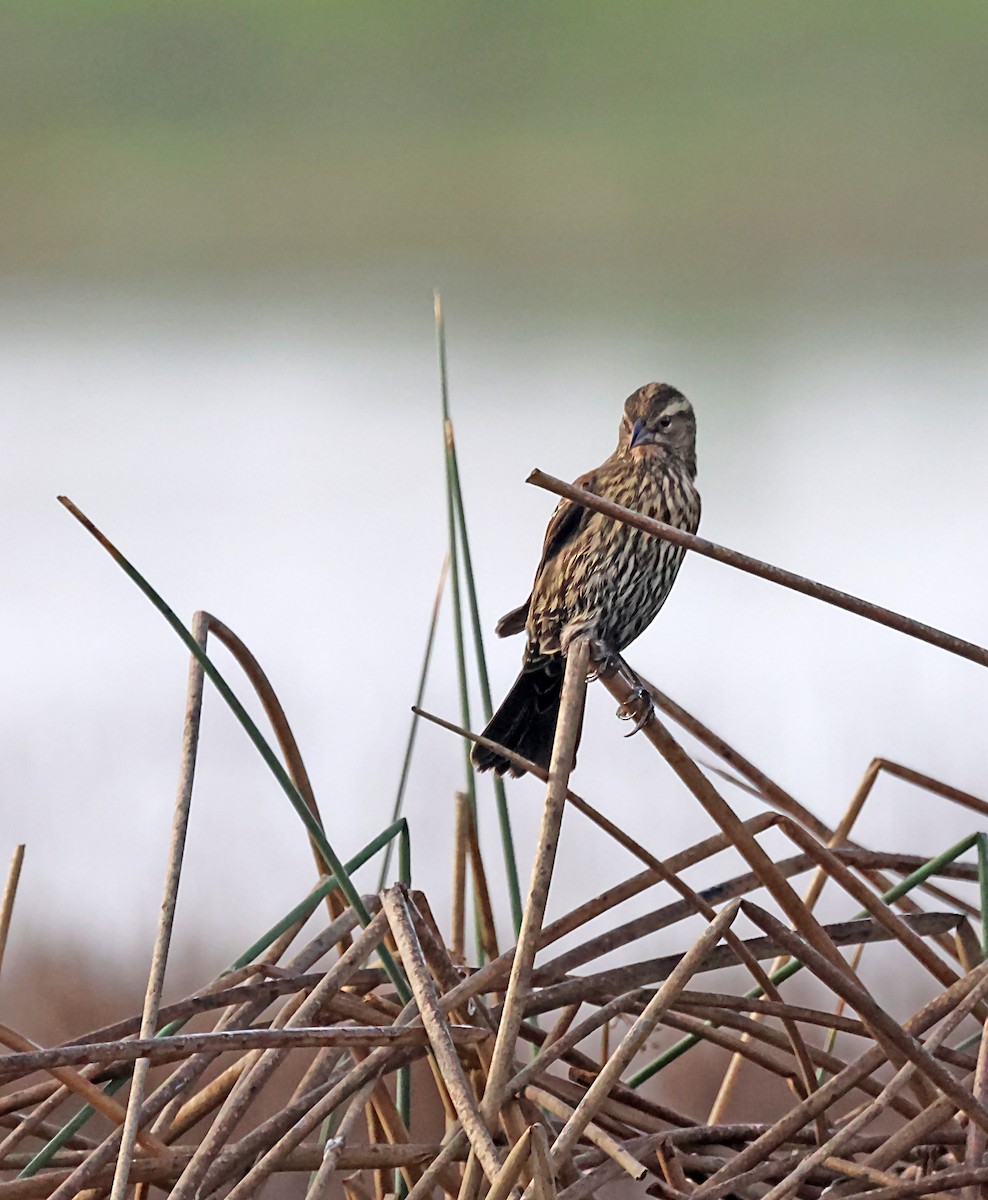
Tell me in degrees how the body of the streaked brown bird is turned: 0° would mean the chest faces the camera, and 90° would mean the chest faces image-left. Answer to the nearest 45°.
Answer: approximately 315°

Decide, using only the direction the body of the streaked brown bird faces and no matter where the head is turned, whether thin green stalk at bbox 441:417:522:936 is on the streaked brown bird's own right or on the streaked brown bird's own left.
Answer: on the streaked brown bird's own right
